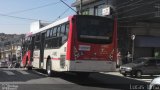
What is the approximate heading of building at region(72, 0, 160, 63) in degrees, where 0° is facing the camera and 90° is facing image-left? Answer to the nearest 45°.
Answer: approximately 45°

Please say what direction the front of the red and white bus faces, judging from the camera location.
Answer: facing away from the viewer and to the left of the viewer

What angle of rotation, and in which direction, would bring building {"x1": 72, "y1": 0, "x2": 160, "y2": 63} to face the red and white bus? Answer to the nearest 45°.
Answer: approximately 45° to its left

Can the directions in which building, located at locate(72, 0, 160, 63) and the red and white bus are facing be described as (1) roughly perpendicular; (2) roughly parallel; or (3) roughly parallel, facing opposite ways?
roughly perpendicular

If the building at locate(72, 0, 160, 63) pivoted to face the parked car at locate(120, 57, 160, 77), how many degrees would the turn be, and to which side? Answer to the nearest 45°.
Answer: approximately 45° to its left
